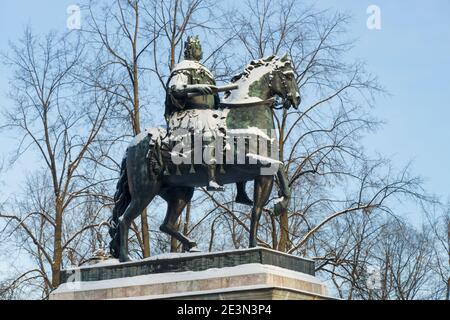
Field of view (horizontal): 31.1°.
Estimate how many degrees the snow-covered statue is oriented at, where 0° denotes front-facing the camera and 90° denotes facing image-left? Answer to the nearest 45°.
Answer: approximately 315°
